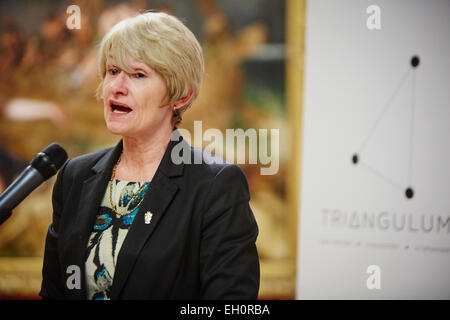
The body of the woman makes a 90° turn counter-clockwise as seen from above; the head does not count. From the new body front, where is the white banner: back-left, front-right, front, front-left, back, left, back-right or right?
left

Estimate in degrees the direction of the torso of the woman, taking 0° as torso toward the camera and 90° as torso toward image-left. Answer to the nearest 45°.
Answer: approximately 45°

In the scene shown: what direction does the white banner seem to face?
toward the camera

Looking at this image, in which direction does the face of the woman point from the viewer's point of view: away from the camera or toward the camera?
toward the camera

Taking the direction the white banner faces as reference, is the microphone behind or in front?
in front
